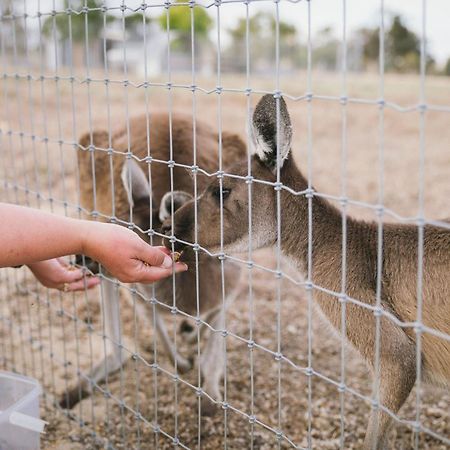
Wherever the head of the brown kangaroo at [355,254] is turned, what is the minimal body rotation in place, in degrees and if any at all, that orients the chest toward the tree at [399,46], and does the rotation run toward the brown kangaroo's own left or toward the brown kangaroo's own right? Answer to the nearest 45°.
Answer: approximately 90° to the brown kangaroo's own right

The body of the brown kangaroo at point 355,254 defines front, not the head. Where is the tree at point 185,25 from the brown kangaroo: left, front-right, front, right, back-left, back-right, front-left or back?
right

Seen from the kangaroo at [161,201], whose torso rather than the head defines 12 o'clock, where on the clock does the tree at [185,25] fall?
The tree is roughly at 6 o'clock from the kangaroo.

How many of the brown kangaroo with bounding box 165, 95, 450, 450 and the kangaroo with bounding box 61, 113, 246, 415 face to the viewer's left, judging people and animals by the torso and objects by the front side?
1

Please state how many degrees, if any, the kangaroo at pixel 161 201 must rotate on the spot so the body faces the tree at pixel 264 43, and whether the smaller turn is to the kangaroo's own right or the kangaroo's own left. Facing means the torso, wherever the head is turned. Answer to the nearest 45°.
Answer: approximately 180°

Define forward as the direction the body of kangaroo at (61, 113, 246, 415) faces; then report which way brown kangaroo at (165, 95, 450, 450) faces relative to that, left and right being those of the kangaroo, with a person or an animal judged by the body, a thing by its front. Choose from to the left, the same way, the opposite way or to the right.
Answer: to the right

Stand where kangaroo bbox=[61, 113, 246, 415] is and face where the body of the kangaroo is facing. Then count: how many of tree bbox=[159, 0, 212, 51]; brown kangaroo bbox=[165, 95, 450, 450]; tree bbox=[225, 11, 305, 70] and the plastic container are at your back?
2

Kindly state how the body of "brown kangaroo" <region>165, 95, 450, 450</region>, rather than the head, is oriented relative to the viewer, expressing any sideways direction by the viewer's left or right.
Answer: facing to the left of the viewer

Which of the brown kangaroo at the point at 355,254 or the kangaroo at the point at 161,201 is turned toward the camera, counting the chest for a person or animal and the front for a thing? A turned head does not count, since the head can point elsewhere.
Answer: the kangaroo

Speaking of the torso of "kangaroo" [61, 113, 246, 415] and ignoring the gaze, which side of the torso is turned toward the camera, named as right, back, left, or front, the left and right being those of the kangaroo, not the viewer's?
front

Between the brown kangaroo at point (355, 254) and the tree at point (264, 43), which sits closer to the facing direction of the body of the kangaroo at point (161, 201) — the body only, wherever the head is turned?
the brown kangaroo

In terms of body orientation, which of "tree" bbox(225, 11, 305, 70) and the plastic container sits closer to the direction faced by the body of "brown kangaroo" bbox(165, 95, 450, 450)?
the plastic container
